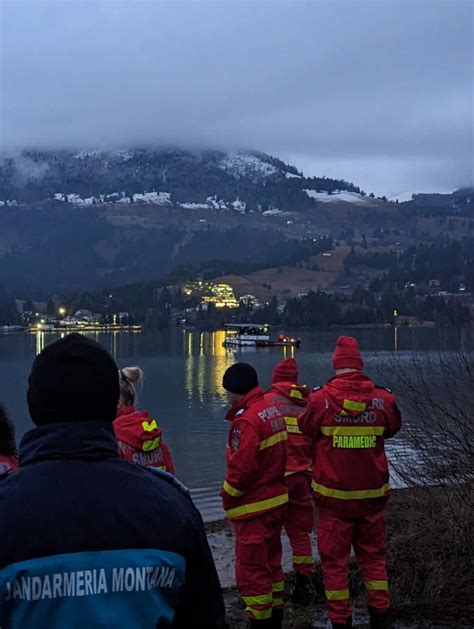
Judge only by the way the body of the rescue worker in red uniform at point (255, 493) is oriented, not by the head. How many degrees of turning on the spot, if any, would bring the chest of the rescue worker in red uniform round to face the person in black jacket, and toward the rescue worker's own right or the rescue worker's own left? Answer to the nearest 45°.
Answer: approximately 135° to the rescue worker's own left

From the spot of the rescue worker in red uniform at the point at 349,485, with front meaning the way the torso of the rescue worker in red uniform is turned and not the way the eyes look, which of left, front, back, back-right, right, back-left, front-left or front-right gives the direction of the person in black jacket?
back

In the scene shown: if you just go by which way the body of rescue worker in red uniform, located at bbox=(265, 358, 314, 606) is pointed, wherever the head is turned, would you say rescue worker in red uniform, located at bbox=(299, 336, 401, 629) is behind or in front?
behind

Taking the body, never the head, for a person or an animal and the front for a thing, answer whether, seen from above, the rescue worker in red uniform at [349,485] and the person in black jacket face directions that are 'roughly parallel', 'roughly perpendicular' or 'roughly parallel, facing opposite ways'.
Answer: roughly parallel

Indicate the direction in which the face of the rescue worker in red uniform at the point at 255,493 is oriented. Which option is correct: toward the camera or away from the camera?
away from the camera

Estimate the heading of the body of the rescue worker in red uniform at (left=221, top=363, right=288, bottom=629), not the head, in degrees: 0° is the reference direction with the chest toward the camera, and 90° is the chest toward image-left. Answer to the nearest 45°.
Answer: approximately 135°

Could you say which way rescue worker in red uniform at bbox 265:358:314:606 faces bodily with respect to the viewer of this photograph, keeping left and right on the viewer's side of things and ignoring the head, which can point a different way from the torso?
facing away from the viewer

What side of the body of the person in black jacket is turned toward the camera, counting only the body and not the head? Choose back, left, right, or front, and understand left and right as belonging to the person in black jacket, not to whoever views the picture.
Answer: back

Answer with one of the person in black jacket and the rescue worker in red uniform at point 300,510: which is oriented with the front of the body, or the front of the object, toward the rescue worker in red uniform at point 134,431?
the person in black jacket

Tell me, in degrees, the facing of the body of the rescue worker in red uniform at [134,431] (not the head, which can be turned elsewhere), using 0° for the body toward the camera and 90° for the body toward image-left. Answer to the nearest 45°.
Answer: approximately 180°

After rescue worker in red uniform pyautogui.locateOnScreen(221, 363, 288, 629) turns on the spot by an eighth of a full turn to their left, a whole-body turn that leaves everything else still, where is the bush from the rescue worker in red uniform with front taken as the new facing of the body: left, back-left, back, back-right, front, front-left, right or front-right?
back-right

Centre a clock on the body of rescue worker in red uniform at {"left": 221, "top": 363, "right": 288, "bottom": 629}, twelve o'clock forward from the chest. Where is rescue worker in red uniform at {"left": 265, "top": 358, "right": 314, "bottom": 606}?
rescue worker in red uniform at {"left": 265, "top": 358, "right": 314, "bottom": 606} is roughly at 2 o'clock from rescue worker in red uniform at {"left": 221, "top": 363, "right": 288, "bottom": 629}.

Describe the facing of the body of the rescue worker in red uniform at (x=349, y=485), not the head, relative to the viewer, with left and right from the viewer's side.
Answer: facing away from the viewer

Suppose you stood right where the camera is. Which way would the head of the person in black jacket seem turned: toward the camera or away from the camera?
away from the camera
